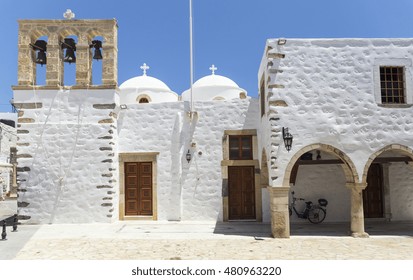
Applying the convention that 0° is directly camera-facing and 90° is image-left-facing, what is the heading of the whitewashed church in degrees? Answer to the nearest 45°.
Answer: approximately 0°
